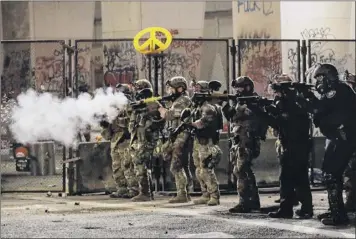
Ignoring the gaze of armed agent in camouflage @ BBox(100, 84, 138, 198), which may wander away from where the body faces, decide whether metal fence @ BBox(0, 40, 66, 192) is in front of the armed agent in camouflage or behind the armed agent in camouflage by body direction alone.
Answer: in front

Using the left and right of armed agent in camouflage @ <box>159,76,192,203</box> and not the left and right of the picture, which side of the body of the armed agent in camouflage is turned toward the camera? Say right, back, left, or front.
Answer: left

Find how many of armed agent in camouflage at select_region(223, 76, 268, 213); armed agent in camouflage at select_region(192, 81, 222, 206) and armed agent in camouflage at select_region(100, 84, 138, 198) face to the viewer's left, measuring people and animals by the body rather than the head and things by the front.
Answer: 3

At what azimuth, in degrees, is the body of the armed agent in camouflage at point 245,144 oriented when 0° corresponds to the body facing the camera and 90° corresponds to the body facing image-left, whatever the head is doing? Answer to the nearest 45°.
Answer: approximately 90°

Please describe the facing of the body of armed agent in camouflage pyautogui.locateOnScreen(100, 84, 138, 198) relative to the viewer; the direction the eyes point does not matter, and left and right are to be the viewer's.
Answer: facing to the left of the viewer

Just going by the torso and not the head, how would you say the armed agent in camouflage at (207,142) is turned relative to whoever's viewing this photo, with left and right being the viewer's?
facing to the left of the viewer

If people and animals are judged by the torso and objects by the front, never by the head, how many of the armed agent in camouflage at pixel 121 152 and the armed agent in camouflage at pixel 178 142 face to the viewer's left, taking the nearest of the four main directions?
2

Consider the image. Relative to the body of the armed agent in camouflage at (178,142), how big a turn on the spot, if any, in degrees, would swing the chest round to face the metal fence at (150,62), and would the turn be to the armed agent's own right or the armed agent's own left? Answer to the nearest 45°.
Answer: approximately 90° to the armed agent's own right

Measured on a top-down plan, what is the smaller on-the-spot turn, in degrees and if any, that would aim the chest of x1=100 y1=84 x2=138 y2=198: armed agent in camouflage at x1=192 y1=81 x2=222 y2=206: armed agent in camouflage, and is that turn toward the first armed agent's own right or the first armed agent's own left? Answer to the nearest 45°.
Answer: approximately 135° to the first armed agent's own left

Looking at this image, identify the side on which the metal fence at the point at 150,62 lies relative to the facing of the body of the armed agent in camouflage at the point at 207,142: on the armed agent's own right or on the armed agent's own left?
on the armed agent's own right

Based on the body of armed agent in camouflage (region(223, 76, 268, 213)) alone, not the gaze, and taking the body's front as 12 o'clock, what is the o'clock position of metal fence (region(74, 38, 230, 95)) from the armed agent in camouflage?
The metal fence is roughly at 2 o'clock from the armed agent in camouflage.

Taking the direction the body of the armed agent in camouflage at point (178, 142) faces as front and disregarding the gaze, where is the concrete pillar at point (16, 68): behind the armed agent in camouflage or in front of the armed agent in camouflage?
in front

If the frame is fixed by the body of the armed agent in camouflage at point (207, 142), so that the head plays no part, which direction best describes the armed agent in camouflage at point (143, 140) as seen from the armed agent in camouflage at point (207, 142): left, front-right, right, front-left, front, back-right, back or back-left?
front-right

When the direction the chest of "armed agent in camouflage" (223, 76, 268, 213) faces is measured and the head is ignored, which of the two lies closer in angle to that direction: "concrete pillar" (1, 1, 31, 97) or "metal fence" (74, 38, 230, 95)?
the concrete pillar
